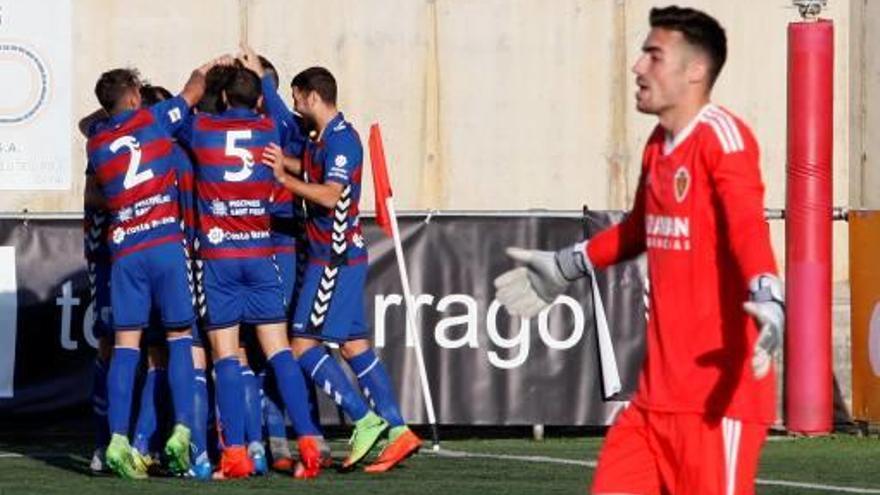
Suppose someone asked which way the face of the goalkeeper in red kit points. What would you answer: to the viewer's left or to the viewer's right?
to the viewer's left

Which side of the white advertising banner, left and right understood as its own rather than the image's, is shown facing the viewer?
front

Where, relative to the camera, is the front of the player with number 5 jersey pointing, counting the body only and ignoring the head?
away from the camera

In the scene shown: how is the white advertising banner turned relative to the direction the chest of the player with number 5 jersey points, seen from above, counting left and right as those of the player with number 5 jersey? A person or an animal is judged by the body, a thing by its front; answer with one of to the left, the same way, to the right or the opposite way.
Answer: the opposite way

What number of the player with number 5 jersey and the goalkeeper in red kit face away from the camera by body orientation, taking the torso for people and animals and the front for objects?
1

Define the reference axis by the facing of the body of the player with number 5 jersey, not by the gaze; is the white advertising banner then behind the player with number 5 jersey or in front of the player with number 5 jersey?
in front

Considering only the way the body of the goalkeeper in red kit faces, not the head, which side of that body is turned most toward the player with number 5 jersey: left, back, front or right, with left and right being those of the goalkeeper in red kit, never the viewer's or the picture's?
right

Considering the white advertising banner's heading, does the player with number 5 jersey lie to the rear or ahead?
ahead

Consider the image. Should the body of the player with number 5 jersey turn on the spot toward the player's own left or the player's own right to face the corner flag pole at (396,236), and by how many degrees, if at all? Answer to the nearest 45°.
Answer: approximately 45° to the player's own right

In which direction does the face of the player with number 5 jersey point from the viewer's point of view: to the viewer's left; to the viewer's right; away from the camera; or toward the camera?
away from the camera

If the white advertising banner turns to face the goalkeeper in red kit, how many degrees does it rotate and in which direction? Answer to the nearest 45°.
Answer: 0° — it already faces them
